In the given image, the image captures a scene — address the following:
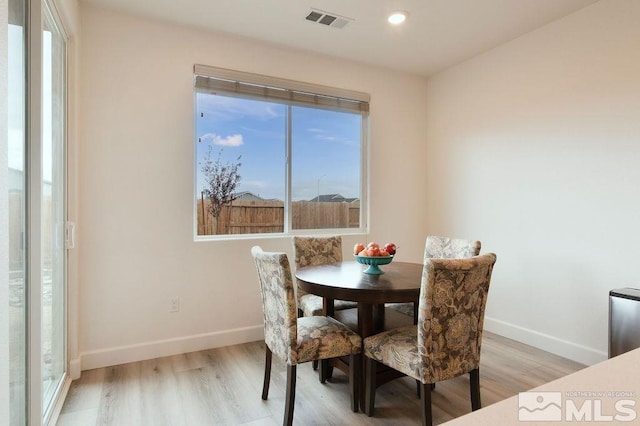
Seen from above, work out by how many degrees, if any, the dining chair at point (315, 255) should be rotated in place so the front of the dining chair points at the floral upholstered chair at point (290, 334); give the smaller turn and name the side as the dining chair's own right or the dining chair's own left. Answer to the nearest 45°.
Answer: approximately 45° to the dining chair's own right

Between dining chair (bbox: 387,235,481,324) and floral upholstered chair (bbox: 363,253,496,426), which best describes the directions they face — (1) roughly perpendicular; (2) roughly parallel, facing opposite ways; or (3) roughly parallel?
roughly perpendicular

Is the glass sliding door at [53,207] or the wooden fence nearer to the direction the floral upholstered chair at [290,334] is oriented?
the wooden fence

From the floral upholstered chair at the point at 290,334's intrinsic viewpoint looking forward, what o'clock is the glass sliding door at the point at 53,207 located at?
The glass sliding door is roughly at 8 o'clock from the floral upholstered chair.

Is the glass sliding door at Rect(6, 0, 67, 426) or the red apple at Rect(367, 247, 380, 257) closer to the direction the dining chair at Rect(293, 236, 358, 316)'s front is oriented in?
the red apple

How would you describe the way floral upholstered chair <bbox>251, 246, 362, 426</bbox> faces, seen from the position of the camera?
facing away from the viewer and to the right of the viewer

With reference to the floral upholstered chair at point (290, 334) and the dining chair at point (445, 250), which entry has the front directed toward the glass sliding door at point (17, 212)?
the dining chair

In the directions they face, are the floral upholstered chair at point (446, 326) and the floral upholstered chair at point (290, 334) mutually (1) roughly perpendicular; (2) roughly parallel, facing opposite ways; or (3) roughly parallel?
roughly perpendicular

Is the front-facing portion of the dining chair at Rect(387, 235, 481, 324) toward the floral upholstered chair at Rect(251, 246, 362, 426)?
yes

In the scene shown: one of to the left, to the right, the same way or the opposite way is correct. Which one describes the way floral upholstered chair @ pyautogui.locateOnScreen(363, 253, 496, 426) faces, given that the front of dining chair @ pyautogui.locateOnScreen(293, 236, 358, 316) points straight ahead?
the opposite way

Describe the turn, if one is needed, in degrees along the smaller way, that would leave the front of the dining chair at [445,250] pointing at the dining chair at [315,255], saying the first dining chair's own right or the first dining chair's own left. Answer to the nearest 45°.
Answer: approximately 45° to the first dining chair's own right

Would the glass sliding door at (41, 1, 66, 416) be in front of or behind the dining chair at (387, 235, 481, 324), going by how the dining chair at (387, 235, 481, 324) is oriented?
in front

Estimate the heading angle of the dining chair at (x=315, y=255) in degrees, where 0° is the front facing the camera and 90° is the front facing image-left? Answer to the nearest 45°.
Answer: approximately 315°

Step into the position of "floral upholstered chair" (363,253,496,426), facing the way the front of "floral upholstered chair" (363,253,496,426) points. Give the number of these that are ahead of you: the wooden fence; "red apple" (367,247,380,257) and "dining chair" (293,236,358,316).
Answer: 3

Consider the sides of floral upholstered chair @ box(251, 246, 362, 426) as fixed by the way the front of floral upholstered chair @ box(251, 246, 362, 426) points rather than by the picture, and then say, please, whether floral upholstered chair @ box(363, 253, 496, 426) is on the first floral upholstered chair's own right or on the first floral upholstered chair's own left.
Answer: on the first floral upholstered chair's own right

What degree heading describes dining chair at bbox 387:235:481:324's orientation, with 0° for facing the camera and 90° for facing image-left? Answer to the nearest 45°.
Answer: approximately 45°
